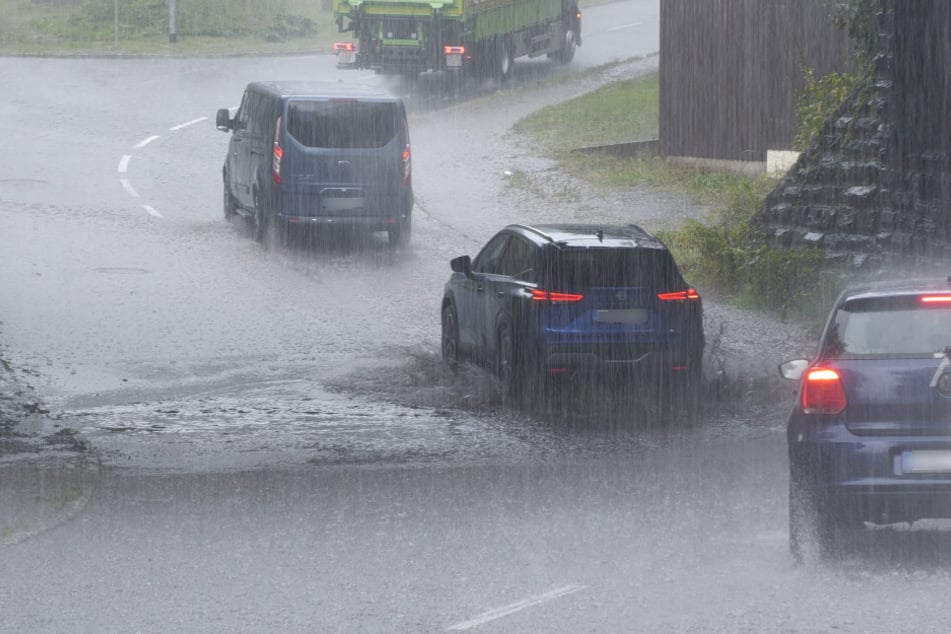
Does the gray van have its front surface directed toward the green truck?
yes

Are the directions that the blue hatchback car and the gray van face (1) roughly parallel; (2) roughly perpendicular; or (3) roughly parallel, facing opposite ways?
roughly parallel

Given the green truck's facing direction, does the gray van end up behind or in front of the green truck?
behind

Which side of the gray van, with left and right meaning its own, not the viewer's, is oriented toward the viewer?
back

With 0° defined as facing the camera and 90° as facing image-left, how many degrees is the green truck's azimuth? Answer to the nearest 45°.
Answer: approximately 225°

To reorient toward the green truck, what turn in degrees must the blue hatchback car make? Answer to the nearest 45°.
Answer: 0° — it already faces it

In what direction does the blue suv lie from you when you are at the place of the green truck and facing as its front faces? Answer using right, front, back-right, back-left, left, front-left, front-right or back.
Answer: back-right

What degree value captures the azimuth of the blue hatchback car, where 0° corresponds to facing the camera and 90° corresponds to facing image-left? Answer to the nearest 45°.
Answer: approximately 180°

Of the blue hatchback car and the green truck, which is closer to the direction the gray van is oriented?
the green truck

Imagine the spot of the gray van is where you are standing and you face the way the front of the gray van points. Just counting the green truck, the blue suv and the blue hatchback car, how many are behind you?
2

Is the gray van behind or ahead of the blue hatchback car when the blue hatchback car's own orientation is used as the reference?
ahead

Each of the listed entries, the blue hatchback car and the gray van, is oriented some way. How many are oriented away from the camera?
2

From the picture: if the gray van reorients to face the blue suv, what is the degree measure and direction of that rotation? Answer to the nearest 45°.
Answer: approximately 180°
